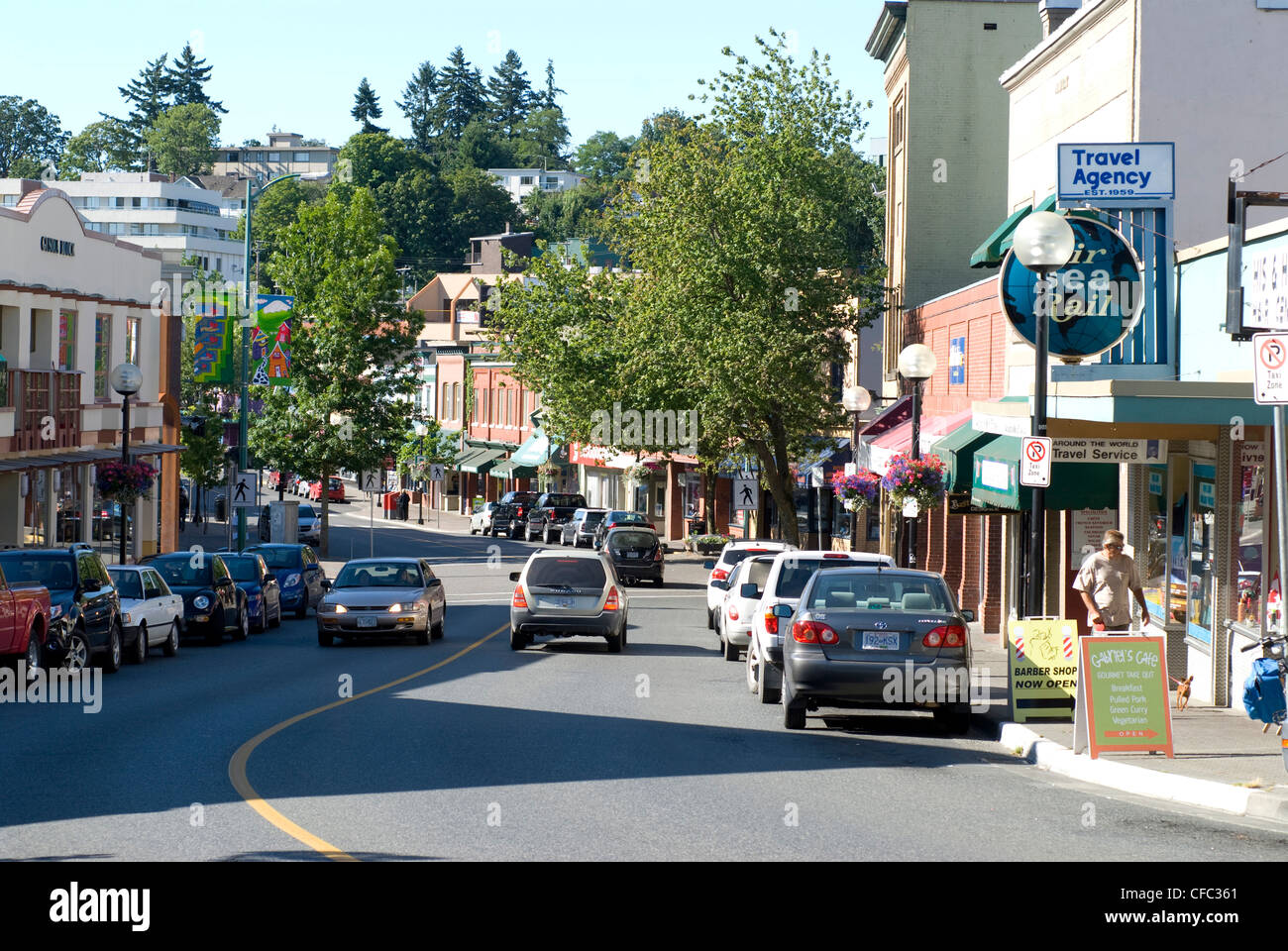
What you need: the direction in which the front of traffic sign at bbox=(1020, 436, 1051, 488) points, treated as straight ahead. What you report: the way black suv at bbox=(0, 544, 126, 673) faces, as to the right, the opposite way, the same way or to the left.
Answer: the same way

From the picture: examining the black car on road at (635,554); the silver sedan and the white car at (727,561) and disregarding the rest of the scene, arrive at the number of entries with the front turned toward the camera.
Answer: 1

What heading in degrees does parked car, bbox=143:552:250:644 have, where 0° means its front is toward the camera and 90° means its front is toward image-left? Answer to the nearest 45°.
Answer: approximately 45°

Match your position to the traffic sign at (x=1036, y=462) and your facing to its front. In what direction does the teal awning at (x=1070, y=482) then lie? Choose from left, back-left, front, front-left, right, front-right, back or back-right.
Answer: back

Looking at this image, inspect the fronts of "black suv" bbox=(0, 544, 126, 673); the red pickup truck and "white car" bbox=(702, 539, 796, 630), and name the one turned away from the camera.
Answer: the white car

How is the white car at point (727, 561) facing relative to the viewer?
away from the camera

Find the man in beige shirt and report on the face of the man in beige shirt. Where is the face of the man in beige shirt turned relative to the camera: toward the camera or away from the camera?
toward the camera

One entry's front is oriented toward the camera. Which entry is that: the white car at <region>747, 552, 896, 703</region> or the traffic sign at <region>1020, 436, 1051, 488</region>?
the traffic sign

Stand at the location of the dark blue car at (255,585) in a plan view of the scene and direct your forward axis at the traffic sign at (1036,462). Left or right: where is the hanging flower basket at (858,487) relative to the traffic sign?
left

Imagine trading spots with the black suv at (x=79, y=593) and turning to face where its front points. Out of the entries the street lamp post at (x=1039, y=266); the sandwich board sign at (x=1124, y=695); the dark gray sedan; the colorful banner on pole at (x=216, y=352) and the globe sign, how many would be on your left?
4

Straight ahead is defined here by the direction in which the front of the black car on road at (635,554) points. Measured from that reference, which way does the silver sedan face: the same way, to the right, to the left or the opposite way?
the opposite way

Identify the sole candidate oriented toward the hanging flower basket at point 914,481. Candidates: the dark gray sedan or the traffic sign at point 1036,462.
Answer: the dark gray sedan

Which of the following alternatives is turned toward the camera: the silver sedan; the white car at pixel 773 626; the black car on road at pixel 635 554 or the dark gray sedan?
the silver sedan

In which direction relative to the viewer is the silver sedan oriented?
toward the camera

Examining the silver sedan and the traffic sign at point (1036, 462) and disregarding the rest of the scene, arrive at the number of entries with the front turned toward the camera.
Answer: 2

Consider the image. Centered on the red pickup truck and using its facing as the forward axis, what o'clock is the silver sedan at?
The silver sedan is roughly at 9 o'clock from the red pickup truck.

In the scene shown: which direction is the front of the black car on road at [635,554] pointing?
away from the camera

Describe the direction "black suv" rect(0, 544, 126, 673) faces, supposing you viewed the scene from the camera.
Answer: facing the viewer and to the left of the viewer

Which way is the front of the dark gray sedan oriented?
away from the camera

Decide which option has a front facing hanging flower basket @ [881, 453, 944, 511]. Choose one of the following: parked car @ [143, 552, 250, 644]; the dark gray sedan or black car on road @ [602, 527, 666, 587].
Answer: the dark gray sedan
